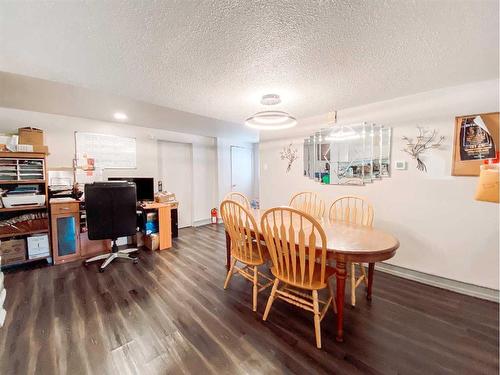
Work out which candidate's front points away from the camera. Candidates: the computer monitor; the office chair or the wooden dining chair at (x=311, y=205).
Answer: the office chair

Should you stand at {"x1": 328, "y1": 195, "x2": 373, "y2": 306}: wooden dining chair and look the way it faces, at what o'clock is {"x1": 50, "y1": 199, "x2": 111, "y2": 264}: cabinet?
The cabinet is roughly at 1 o'clock from the wooden dining chair.

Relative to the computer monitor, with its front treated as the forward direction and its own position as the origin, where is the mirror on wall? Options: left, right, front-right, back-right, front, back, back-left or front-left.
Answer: front-left

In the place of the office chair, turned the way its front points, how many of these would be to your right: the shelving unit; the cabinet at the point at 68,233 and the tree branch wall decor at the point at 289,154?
1

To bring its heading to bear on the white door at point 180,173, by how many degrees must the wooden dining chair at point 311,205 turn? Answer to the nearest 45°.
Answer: approximately 90° to its right

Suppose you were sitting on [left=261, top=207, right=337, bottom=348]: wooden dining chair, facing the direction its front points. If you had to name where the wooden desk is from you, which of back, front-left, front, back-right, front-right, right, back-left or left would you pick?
left

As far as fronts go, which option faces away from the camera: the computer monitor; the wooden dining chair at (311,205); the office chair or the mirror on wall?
the office chair

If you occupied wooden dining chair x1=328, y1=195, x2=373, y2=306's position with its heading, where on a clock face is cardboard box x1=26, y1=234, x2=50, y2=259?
The cardboard box is roughly at 1 o'clock from the wooden dining chair.

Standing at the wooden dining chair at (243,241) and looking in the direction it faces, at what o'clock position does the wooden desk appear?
The wooden desk is roughly at 9 o'clock from the wooden dining chair.

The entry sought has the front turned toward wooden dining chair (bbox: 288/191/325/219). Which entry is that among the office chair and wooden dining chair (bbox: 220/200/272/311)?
wooden dining chair (bbox: 220/200/272/311)

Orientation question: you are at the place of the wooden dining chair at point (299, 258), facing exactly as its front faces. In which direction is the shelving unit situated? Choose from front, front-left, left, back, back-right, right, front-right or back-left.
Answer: back-left

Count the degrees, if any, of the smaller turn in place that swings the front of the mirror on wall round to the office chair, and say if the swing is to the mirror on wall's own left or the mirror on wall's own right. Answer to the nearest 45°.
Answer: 0° — it already faces it

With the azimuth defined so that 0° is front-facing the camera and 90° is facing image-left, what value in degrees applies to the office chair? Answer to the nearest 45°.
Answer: approximately 180°

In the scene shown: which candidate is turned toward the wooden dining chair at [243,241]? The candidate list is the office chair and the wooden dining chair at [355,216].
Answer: the wooden dining chair at [355,216]

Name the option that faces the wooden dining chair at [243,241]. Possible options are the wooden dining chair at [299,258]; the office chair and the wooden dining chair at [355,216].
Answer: the wooden dining chair at [355,216]

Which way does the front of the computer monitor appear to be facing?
toward the camera
